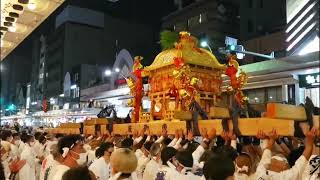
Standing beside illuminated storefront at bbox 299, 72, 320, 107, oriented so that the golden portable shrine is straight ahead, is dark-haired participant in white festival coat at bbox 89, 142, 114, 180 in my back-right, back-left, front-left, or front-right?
front-left

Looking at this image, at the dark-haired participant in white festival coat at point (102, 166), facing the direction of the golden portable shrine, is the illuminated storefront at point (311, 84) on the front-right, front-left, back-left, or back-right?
front-right

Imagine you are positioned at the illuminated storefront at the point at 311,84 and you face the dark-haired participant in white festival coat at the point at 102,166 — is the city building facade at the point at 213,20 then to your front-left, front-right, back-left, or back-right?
back-right

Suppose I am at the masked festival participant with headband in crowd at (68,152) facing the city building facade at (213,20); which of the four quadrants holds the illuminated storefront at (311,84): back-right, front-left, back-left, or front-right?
front-right

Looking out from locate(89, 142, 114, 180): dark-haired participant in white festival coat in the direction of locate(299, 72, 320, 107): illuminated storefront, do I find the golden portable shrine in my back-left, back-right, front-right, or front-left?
front-left

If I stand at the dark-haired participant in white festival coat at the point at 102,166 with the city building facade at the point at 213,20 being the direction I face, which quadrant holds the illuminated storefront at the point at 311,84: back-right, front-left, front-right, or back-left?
front-right

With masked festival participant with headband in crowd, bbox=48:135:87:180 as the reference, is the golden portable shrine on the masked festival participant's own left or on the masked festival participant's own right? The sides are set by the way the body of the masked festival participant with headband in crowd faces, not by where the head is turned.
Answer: on the masked festival participant's own left
